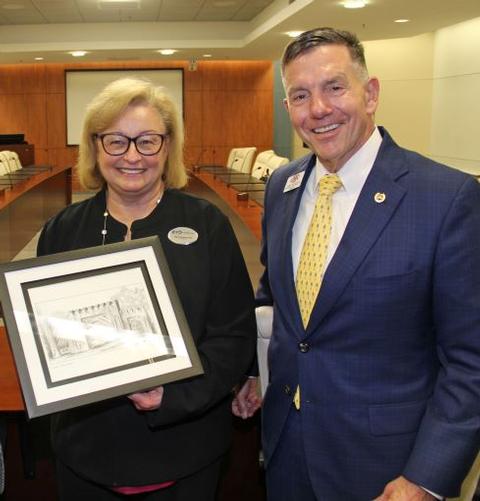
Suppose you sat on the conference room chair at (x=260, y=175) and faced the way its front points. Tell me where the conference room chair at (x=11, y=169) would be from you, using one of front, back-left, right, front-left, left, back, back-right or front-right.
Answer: front-right

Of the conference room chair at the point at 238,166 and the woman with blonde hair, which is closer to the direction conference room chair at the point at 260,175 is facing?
the woman with blonde hair

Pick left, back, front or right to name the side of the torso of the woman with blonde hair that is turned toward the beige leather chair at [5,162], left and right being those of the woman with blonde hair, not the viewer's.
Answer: back

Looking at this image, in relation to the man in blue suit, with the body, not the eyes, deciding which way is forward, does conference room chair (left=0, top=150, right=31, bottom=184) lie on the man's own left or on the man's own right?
on the man's own right

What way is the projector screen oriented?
toward the camera

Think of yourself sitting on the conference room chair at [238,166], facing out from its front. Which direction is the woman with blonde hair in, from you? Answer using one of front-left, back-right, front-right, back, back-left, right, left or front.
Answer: front-left

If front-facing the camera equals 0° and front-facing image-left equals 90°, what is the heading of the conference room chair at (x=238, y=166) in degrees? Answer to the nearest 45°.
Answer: approximately 45°

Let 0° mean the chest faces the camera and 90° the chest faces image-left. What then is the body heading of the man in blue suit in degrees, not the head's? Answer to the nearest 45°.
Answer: approximately 45°

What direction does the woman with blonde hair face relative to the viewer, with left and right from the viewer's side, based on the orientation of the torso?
facing the viewer

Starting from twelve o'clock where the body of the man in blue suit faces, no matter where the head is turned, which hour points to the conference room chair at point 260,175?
The conference room chair is roughly at 4 o'clock from the man in blue suit.

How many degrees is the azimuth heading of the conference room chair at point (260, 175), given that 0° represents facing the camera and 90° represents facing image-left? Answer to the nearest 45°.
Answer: approximately 45°

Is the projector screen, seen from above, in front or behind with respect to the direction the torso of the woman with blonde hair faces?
behind

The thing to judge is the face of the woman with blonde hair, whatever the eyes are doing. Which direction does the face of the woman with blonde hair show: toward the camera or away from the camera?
toward the camera

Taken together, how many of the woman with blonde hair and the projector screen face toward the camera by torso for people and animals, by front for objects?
2
